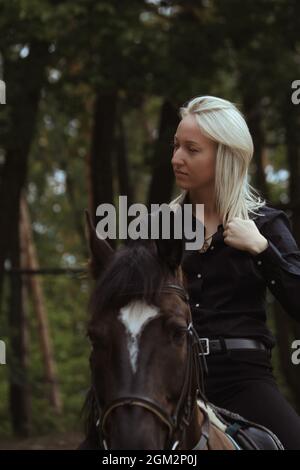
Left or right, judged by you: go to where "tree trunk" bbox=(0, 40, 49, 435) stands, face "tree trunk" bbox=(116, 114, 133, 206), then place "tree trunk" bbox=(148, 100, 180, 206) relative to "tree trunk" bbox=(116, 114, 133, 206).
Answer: right

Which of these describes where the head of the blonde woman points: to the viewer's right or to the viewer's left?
to the viewer's left

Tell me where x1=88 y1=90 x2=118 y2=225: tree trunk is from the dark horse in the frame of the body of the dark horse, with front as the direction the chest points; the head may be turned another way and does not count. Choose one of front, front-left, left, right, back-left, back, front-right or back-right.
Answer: back-right

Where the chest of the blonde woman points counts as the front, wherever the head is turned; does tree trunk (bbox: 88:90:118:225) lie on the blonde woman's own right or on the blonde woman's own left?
on the blonde woman's own right

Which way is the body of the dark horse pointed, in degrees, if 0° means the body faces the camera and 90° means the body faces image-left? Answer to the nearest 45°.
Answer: approximately 45°

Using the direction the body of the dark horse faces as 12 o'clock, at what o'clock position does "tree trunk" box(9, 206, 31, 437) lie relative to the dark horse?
The tree trunk is roughly at 4 o'clock from the dark horse.

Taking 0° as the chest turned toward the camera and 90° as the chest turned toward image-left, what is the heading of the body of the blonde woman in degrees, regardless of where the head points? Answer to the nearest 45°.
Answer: approximately 45°
